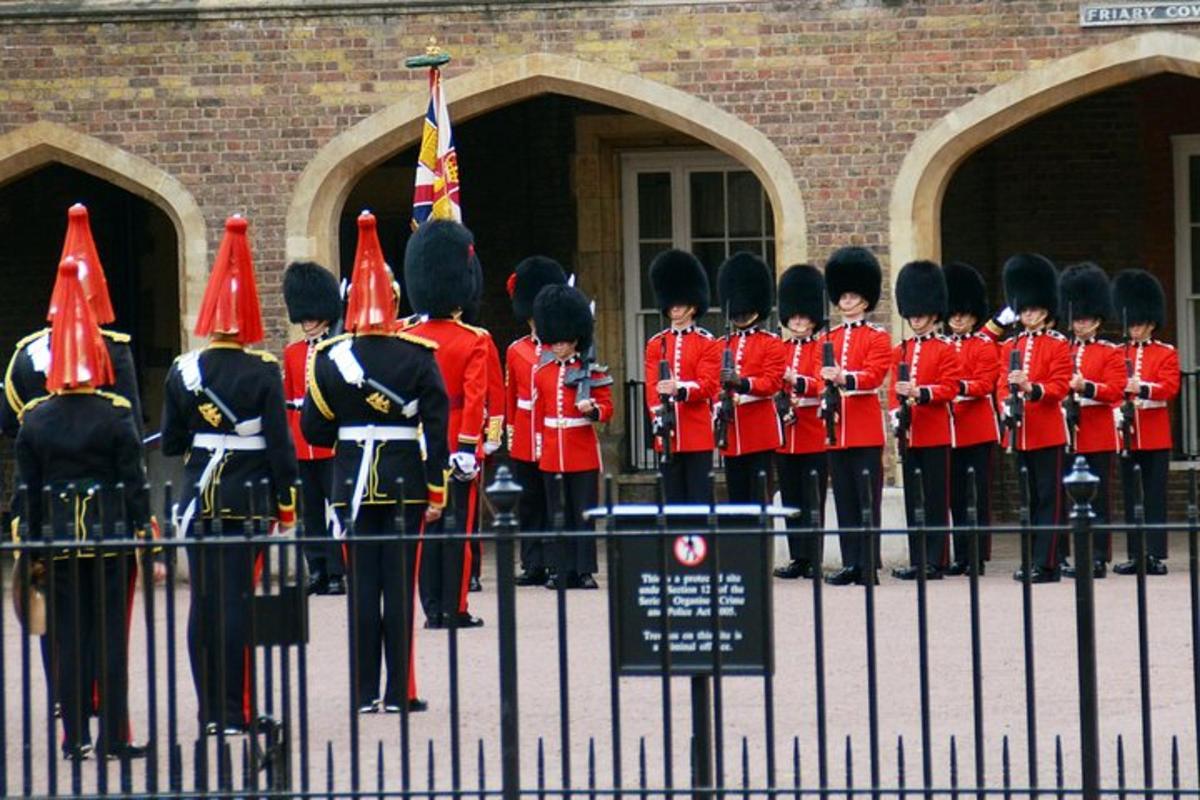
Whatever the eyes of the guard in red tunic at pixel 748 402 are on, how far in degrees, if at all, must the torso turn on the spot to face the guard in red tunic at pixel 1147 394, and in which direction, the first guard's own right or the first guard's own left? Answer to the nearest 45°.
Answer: approximately 135° to the first guard's own left

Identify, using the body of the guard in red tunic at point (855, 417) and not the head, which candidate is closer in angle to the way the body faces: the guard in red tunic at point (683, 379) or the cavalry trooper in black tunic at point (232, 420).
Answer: the cavalry trooper in black tunic

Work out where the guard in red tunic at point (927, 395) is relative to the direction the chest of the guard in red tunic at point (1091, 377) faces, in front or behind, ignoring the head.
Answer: in front

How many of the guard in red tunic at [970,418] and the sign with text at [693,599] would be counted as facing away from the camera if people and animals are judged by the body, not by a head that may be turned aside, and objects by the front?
0

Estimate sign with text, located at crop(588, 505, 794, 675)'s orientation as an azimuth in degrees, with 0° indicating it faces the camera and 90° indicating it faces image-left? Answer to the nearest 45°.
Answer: approximately 0°

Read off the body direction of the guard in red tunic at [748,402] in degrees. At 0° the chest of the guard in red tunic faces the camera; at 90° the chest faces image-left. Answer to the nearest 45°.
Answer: approximately 45°

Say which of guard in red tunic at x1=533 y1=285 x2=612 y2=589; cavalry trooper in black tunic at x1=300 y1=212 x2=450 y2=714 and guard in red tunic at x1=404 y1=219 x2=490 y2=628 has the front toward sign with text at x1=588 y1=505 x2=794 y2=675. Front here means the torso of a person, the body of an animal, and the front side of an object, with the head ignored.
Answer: guard in red tunic at x1=533 y1=285 x2=612 y2=589

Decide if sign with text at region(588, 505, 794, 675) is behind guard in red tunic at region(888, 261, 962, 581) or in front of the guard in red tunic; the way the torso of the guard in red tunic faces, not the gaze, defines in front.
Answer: in front

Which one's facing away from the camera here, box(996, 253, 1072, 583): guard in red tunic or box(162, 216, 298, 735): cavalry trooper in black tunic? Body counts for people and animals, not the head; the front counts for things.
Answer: the cavalry trooper in black tunic

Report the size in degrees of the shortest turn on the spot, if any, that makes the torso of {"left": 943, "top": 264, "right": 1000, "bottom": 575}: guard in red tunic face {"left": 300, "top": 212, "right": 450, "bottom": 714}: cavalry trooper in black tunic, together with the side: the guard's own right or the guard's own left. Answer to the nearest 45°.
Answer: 0° — they already face them

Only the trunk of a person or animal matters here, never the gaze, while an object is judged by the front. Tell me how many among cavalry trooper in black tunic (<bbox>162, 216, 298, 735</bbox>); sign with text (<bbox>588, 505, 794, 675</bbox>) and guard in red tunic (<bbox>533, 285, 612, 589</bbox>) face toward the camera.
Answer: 2

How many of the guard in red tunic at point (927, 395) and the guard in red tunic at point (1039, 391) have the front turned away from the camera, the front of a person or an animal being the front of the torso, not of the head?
0

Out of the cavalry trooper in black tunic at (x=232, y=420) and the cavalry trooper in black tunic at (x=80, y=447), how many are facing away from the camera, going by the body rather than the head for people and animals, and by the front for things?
2

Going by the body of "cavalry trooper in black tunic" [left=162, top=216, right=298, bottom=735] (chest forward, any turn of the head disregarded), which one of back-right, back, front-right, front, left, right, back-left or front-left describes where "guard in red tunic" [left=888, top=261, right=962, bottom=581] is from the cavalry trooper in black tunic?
front-right

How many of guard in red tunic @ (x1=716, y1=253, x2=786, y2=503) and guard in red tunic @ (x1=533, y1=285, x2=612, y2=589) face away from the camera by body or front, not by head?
0

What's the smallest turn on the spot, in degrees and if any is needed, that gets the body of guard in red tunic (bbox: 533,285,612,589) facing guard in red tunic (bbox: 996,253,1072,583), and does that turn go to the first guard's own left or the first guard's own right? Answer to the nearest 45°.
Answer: approximately 90° to the first guard's own left
